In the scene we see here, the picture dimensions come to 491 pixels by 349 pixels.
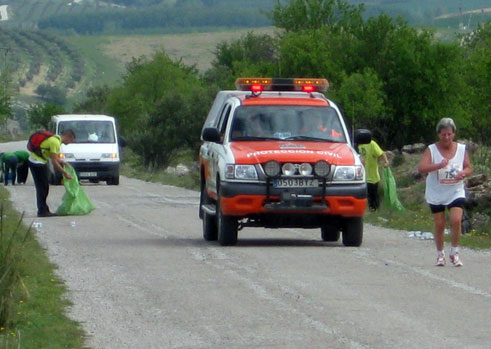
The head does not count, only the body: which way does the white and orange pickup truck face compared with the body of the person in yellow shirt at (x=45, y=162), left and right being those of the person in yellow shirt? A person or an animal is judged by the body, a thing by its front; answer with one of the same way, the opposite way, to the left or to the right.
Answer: to the right

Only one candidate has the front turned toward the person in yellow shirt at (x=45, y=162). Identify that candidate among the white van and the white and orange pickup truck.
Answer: the white van

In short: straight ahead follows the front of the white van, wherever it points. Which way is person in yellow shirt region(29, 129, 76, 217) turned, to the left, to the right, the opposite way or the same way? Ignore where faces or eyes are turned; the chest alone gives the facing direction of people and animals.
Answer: to the left

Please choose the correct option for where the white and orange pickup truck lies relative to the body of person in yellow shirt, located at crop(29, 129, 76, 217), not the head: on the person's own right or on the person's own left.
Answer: on the person's own right

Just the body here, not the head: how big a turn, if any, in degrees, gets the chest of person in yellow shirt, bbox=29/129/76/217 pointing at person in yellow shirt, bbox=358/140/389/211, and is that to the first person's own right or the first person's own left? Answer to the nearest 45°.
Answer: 0° — they already face them

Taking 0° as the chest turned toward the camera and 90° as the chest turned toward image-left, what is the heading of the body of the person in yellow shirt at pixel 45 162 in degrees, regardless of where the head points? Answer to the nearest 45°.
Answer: approximately 270°

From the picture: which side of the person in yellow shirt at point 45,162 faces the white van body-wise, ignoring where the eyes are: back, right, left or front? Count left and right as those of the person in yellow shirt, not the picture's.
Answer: left
